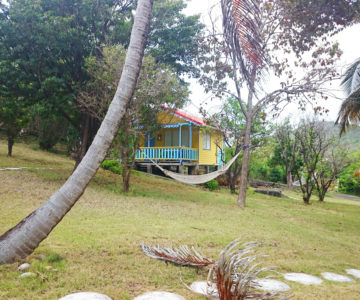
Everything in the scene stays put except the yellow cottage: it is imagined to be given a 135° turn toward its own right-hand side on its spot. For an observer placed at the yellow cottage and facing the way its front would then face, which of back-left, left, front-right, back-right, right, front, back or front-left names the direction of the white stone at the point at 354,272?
back

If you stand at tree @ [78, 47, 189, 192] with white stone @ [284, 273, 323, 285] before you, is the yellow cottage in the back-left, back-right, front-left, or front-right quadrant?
back-left

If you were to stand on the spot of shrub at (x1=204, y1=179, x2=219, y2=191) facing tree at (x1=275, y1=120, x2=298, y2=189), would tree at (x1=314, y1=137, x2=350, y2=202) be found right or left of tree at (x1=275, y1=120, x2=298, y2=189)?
right

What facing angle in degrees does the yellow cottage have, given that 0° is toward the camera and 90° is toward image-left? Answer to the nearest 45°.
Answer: approximately 45°

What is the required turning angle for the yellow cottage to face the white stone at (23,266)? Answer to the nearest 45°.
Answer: approximately 45° to its left

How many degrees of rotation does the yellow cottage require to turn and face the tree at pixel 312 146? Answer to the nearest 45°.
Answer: approximately 135° to its left

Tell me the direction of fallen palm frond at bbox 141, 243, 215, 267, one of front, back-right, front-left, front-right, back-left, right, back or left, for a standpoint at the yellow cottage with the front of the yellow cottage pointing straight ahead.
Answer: front-left

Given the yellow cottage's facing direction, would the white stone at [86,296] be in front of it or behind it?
in front

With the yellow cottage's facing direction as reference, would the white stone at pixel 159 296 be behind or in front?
in front

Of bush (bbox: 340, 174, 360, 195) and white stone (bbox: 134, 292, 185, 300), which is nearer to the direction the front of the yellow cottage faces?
the white stone

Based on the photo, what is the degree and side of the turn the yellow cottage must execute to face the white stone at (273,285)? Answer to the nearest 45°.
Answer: approximately 45° to its left
